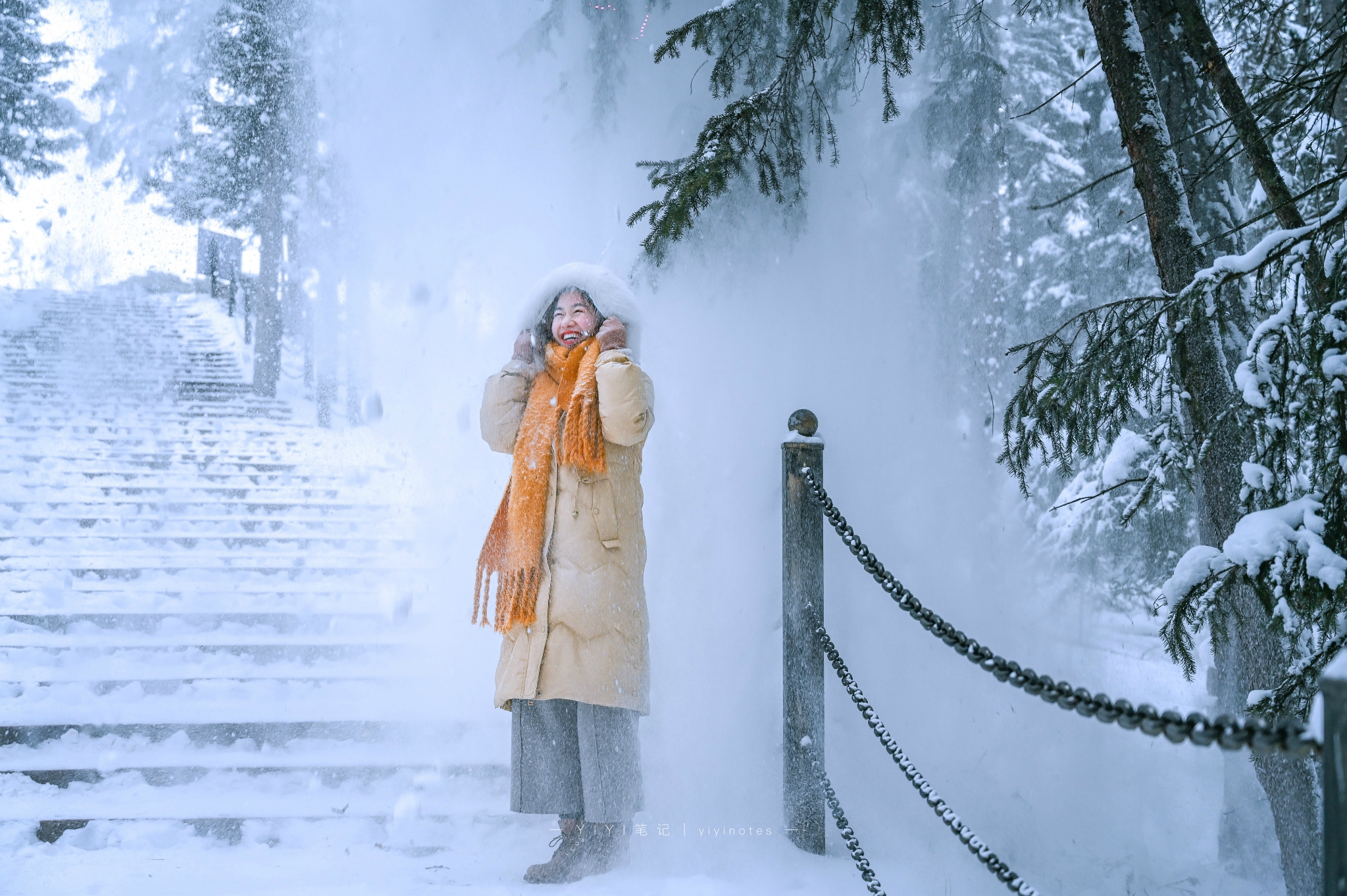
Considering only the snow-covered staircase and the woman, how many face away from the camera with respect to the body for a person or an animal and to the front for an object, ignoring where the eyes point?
0

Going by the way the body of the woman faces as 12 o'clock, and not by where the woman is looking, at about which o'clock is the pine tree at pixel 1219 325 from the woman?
The pine tree is roughly at 8 o'clock from the woman.

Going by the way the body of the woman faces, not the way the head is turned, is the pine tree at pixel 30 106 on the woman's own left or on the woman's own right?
on the woman's own right

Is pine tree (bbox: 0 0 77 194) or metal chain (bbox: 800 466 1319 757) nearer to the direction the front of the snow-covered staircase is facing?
the metal chain

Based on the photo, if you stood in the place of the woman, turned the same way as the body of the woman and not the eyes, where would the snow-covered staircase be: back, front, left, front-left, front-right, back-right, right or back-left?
right

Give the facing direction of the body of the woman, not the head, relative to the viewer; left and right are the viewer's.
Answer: facing the viewer and to the left of the viewer

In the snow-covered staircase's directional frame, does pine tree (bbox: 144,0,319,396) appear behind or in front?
behind

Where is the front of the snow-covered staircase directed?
toward the camera

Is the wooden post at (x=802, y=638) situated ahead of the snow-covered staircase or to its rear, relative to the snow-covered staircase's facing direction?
ahead

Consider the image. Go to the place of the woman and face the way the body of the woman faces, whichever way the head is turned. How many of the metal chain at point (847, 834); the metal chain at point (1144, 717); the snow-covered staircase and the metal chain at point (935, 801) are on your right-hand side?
1

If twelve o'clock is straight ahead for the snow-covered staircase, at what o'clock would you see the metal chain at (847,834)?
The metal chain is roughly at 11 o'clock from the snow-covered staircase.

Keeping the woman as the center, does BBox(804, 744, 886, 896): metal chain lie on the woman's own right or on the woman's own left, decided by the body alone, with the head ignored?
on the woman's own left
